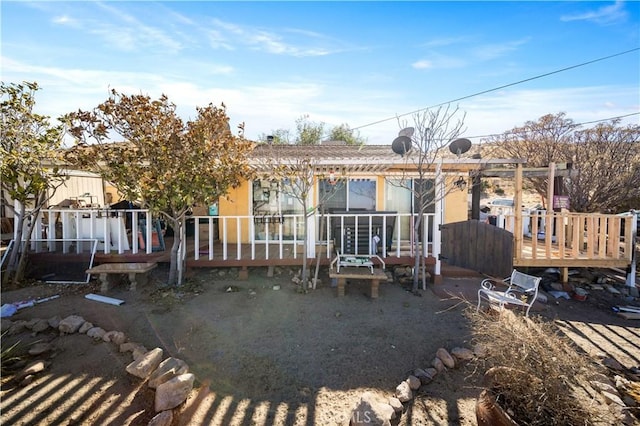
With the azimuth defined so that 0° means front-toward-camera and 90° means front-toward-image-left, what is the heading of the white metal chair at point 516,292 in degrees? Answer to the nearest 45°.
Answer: approximately 45°

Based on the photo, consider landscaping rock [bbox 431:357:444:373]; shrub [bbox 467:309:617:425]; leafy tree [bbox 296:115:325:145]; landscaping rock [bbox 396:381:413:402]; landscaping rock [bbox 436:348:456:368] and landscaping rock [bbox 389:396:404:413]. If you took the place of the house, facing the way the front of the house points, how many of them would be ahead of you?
5

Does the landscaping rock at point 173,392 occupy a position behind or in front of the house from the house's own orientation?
in front

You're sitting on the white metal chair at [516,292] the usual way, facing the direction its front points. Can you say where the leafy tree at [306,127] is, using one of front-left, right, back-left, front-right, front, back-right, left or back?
right

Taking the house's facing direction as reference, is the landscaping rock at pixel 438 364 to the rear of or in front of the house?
in front

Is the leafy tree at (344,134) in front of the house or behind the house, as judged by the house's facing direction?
behind

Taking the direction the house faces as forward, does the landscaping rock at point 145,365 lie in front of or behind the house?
in front

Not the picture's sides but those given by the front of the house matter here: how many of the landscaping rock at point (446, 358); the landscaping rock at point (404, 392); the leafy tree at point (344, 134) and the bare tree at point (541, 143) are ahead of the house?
2

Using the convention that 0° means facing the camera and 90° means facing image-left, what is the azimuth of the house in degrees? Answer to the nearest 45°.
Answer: approximately 0°

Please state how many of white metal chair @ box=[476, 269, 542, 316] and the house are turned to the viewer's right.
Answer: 0

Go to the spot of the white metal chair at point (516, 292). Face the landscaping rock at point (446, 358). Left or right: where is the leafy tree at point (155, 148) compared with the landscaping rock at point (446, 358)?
right
